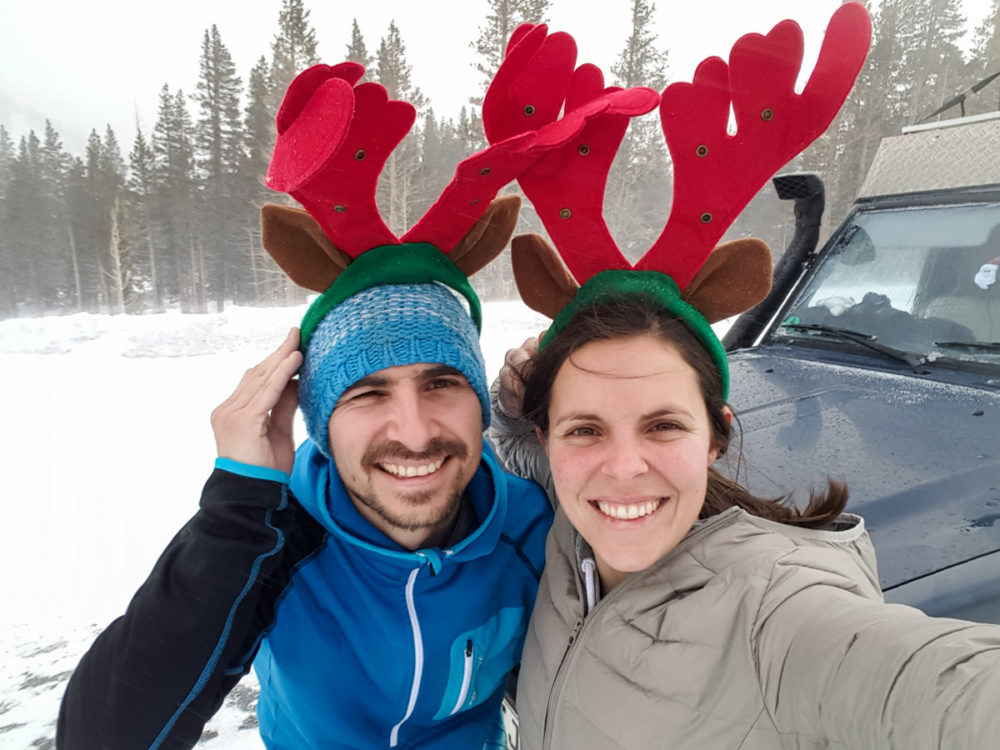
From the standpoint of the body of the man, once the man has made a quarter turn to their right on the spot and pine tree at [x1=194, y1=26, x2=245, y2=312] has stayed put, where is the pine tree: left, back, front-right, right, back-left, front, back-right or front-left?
right

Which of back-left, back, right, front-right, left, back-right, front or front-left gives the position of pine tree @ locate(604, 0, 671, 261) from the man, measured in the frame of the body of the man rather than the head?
back-left

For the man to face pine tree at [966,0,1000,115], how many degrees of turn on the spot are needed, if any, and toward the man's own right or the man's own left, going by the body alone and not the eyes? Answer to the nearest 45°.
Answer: approximately 135° to the man's own left

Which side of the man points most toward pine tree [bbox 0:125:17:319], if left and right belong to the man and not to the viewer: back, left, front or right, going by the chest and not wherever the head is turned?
back

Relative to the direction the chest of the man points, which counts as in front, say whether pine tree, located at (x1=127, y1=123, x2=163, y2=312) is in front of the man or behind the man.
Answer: behind

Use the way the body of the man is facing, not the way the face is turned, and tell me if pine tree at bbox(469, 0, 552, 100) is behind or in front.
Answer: behind

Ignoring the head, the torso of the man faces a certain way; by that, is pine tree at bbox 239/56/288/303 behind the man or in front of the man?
behind

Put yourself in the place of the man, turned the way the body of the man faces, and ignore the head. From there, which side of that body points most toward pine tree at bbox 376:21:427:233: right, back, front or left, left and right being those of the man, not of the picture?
back

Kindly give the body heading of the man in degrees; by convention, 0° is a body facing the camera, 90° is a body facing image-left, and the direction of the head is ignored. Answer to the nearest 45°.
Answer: approximately 0°

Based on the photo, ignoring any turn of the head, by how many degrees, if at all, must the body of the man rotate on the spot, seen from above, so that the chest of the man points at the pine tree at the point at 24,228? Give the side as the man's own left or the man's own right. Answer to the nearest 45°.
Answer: approximately 180°

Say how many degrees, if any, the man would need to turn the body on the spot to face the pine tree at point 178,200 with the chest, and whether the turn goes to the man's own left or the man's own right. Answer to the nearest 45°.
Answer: approximately 180°

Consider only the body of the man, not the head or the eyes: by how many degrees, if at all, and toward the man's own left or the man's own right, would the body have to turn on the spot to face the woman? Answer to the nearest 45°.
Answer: approximately 45° to the man's own left
